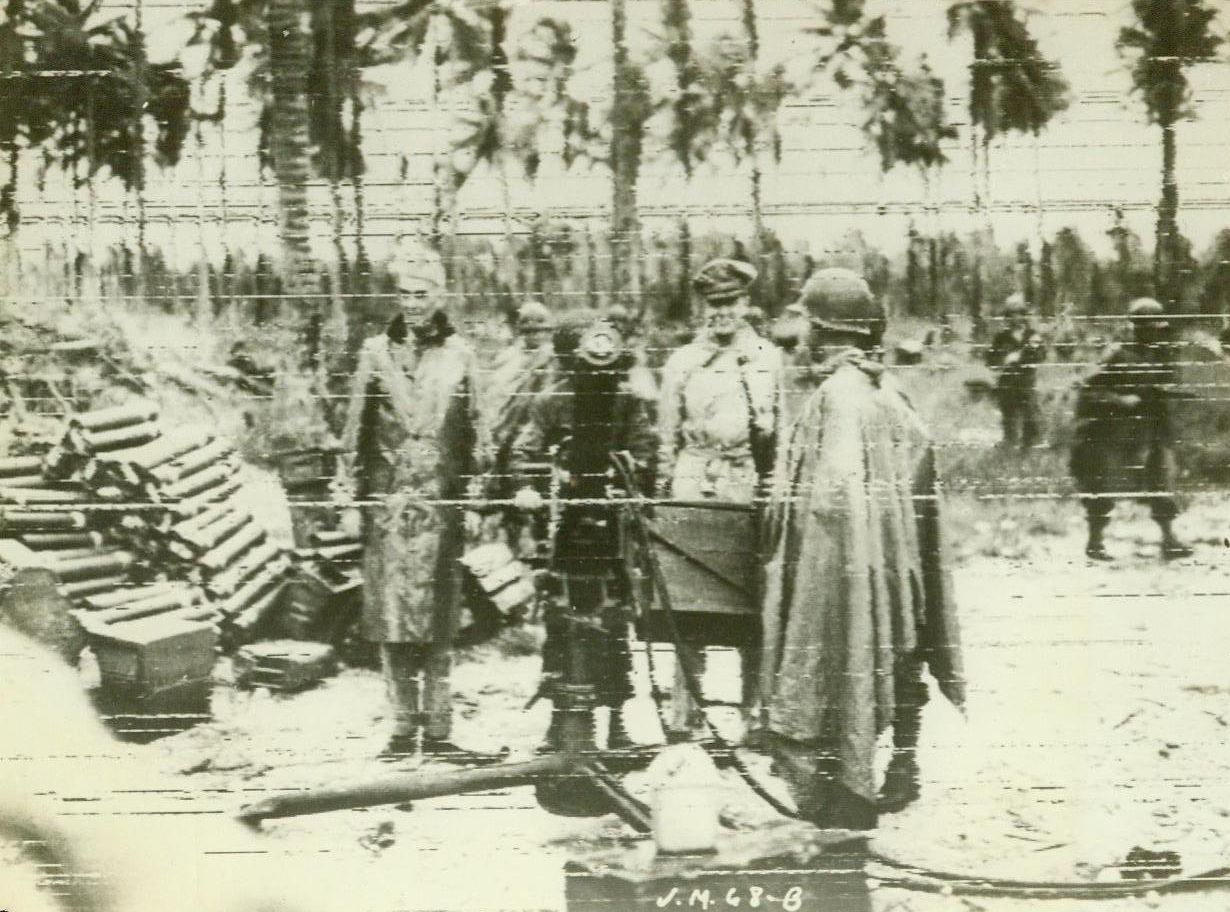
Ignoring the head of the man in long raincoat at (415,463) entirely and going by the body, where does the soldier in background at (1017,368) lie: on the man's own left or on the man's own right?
on the man's own left

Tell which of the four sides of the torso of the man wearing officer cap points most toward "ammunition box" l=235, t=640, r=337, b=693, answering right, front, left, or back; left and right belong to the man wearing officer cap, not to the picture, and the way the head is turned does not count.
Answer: right

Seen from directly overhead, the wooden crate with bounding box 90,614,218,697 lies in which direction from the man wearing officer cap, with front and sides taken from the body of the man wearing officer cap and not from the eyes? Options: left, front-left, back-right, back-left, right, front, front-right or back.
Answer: right

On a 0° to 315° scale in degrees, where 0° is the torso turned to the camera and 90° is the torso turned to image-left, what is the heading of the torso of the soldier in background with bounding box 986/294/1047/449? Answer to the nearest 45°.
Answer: approximately 0°

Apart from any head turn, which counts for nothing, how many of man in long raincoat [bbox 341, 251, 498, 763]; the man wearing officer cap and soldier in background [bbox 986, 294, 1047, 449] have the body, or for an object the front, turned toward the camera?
3

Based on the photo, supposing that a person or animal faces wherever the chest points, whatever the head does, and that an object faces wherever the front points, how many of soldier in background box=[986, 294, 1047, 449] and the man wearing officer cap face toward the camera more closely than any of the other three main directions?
2
